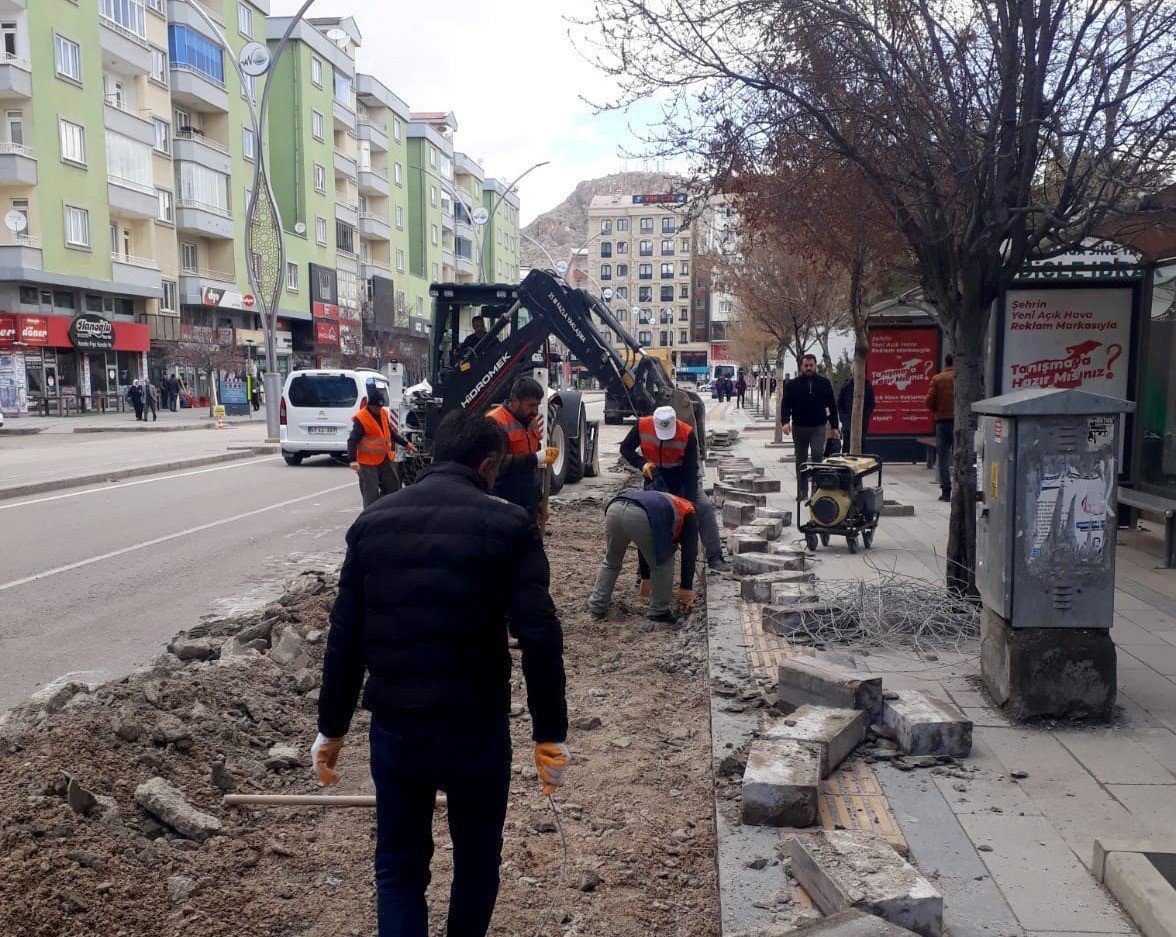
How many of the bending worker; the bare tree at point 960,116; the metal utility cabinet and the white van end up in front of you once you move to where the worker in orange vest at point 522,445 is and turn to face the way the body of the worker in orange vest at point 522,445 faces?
3

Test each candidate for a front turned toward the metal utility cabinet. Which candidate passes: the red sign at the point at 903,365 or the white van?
the red sign

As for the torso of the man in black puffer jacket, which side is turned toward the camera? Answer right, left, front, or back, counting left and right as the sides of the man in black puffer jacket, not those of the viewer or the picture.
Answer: back

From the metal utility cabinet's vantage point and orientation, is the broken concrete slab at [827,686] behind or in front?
in front

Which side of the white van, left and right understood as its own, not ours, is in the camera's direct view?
back

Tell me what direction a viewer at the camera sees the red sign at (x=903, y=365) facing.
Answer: facing the viewer

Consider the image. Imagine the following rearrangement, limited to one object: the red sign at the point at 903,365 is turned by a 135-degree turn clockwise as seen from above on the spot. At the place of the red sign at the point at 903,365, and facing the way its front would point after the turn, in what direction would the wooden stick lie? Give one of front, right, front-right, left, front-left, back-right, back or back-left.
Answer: back-left

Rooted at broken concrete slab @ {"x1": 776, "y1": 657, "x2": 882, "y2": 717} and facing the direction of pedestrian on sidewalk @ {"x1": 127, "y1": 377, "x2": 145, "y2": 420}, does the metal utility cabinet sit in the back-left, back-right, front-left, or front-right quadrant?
back-right

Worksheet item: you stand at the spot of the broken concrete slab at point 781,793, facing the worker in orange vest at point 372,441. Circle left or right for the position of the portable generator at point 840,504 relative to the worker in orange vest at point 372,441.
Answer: right

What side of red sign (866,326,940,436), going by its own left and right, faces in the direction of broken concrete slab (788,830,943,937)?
front

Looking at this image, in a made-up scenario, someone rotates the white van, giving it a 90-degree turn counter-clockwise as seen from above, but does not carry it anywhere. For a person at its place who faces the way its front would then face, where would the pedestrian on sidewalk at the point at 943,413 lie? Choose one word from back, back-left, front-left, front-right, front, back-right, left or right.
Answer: back-left

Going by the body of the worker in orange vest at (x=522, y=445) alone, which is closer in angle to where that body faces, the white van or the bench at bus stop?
the bench at bus stop

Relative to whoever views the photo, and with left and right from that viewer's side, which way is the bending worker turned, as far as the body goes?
facing away from the viewer and to the right of the viewer
